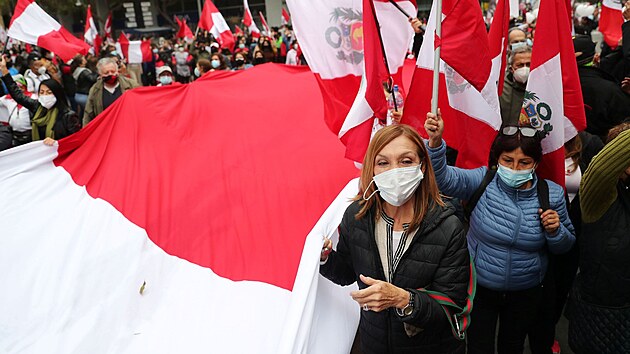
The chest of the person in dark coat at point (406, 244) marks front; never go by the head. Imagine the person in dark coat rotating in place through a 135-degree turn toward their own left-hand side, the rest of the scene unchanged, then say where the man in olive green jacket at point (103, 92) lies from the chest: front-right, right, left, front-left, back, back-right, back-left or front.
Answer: left

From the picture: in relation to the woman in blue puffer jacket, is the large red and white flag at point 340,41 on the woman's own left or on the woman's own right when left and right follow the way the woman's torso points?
on the woman's own right

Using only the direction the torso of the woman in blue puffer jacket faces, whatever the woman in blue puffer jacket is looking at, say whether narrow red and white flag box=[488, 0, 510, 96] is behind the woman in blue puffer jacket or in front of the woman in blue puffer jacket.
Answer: behind

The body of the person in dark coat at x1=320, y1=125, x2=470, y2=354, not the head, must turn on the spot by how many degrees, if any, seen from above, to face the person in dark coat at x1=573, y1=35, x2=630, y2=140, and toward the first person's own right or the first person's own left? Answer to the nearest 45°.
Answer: approximately 135° to the first person's own left

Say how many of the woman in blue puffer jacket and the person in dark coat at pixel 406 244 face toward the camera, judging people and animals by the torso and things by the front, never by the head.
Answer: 2

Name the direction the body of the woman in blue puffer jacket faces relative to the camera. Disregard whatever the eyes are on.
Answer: toward the camera

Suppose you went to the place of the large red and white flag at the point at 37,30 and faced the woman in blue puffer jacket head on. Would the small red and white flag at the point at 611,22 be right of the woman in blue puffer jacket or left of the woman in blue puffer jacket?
left

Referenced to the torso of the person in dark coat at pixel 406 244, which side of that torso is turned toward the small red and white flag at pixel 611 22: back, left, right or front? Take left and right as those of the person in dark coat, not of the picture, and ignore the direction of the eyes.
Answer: back

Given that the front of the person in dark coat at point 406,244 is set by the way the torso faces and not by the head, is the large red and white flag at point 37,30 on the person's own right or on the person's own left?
on the person's own right

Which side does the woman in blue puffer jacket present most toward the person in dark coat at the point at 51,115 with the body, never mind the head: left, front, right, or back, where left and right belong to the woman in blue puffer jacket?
right

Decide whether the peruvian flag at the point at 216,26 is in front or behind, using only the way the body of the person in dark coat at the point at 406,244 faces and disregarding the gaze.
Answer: behind

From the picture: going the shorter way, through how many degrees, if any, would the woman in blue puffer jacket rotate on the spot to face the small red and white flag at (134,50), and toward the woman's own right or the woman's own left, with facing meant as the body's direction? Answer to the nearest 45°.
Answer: approximately 135° to the woman's own right

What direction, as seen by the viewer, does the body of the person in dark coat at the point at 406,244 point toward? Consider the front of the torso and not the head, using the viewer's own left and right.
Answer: facing the viewer

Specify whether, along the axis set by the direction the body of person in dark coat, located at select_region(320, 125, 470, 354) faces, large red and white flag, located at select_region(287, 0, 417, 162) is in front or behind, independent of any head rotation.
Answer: behind
